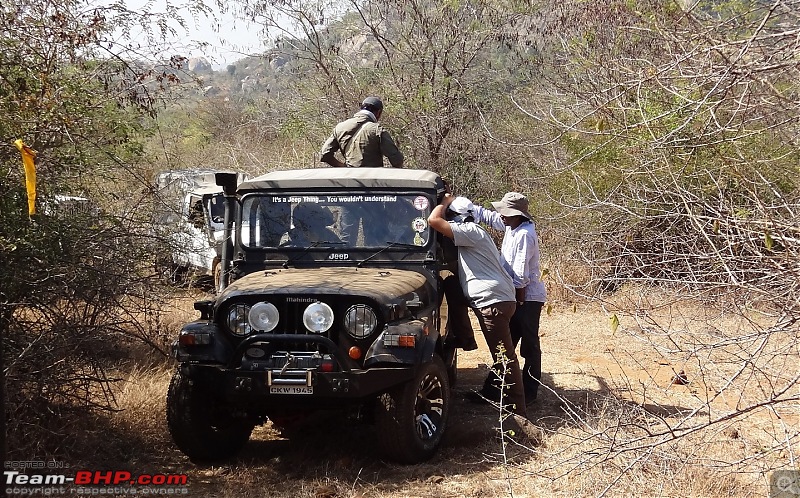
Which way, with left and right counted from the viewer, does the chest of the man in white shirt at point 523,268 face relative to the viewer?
facing to the left of the viewer

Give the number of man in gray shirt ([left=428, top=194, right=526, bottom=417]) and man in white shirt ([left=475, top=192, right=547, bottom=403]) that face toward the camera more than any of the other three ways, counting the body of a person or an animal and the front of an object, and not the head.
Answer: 0

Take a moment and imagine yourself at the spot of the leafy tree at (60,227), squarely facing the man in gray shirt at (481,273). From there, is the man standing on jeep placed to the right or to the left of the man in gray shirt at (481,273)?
left

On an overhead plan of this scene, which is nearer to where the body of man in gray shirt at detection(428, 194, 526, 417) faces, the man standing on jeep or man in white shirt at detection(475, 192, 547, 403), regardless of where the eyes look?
the man standing on jeep

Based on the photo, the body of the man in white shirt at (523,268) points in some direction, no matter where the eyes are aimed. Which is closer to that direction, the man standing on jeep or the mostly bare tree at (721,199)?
the man standing on jeep

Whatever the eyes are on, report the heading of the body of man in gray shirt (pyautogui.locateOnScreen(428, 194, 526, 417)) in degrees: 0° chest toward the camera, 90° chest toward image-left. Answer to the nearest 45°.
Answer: approximately 135°

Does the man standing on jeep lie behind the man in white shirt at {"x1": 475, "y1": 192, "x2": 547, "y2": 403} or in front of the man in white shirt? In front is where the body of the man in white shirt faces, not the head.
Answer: in front

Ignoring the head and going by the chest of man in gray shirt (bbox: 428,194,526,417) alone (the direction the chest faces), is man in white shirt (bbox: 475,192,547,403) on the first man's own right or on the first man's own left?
on the first man's own right

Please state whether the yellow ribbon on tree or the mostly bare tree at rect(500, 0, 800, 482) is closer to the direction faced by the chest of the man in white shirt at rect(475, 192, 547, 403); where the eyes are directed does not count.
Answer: the yellow ribbon on tree

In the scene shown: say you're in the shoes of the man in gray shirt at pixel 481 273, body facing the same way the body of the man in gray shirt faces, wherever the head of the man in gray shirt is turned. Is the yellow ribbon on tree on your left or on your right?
on your left

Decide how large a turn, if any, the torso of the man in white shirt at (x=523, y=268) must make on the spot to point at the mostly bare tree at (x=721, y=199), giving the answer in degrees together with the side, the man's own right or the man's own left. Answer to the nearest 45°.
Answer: approximately 135° to the man's own left
